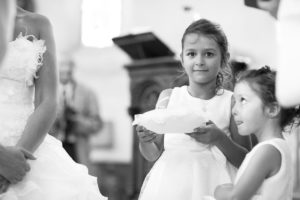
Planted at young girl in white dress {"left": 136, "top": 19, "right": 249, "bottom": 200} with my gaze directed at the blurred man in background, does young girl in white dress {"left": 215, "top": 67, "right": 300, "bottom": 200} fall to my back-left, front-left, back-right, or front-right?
back-right

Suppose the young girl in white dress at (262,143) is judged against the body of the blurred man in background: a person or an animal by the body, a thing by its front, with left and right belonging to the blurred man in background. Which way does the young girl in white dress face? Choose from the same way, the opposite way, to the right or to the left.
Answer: to the right

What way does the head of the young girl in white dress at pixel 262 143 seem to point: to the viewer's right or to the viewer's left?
to the viewer's left

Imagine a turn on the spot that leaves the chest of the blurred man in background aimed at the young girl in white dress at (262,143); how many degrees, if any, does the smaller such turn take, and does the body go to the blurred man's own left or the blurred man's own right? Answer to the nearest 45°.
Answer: approximately 45° to the blurred man's own left

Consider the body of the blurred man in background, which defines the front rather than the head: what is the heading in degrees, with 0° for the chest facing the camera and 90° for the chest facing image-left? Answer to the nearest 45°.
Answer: approximately 45°

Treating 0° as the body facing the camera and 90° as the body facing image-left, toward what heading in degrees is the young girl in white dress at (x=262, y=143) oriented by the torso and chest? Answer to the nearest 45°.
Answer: approximately 90°

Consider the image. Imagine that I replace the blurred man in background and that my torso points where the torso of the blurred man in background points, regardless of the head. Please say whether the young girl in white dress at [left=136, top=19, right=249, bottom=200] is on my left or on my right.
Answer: on my left

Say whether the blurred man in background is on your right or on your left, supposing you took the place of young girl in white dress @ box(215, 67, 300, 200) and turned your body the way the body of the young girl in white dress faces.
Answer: on your right
